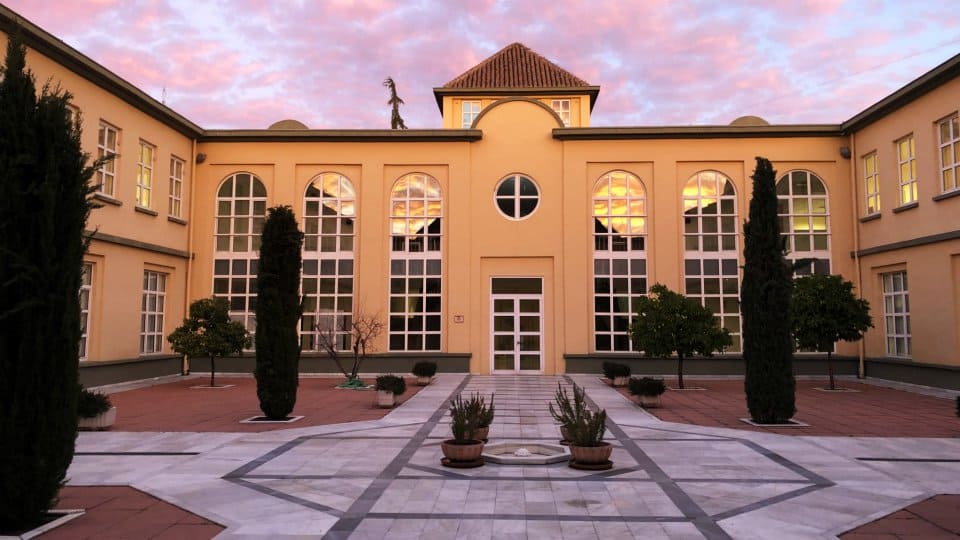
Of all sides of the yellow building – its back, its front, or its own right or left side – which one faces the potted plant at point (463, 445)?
front

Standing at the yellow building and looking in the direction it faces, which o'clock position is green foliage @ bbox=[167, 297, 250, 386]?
The green foliage is roughly at 2 o'clock from the yellow building.

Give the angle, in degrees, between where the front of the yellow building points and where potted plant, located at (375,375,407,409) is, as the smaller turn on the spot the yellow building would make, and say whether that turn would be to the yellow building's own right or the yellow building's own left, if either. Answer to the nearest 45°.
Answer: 0° — it already faces it

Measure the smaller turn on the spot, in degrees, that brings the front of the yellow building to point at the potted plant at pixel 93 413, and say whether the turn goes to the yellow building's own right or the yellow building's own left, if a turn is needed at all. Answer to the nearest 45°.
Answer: approximately 45° to the yellow building's own right

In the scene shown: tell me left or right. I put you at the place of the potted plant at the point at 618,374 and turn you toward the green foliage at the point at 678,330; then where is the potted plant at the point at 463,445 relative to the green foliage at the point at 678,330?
right

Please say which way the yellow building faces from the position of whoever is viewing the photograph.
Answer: facing the viewer

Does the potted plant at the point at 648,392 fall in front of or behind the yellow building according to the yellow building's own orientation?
in front

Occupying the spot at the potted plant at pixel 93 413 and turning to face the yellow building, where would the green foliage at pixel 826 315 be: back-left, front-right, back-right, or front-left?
front-right

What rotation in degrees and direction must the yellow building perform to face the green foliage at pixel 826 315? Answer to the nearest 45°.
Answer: approximately 45° to its left

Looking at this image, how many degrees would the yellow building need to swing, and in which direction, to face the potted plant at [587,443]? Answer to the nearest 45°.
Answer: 0° — it already faces it
